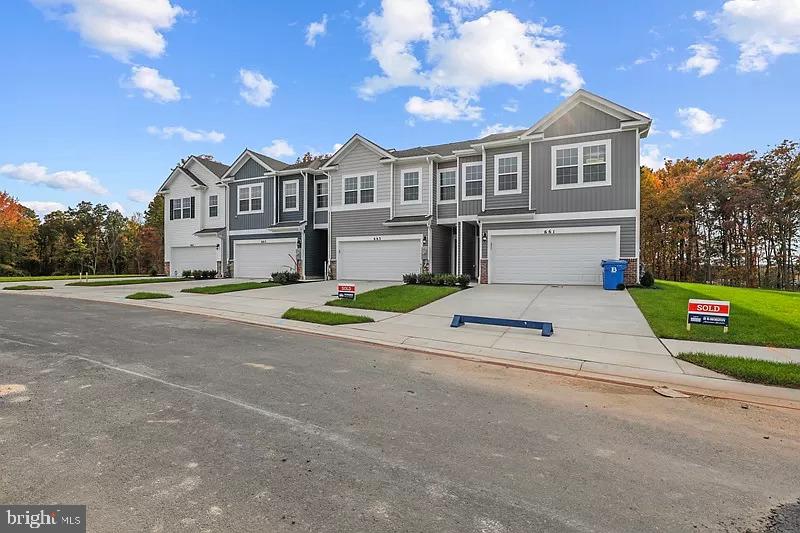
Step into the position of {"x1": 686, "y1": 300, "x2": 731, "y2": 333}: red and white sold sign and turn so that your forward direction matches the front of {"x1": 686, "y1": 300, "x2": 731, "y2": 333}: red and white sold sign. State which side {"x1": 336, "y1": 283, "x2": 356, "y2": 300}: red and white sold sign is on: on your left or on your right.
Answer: on your right

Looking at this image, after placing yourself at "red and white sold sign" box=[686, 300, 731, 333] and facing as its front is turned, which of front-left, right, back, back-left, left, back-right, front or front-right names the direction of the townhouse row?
back-right

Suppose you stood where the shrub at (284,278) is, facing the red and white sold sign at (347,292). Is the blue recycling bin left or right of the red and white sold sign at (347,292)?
left

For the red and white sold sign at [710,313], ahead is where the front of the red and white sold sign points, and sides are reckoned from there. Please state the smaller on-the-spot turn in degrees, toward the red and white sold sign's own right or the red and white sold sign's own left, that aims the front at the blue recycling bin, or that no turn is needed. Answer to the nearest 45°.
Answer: approximately 180°

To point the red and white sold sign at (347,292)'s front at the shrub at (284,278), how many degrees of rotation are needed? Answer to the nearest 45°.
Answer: approximately 180°

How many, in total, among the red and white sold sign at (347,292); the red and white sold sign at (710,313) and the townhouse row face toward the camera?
3

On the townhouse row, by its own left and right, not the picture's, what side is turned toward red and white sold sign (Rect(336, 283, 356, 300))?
front

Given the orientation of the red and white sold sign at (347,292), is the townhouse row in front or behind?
behind

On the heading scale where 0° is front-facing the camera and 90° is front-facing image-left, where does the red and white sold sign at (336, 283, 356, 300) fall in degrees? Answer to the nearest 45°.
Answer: approximately 0°
